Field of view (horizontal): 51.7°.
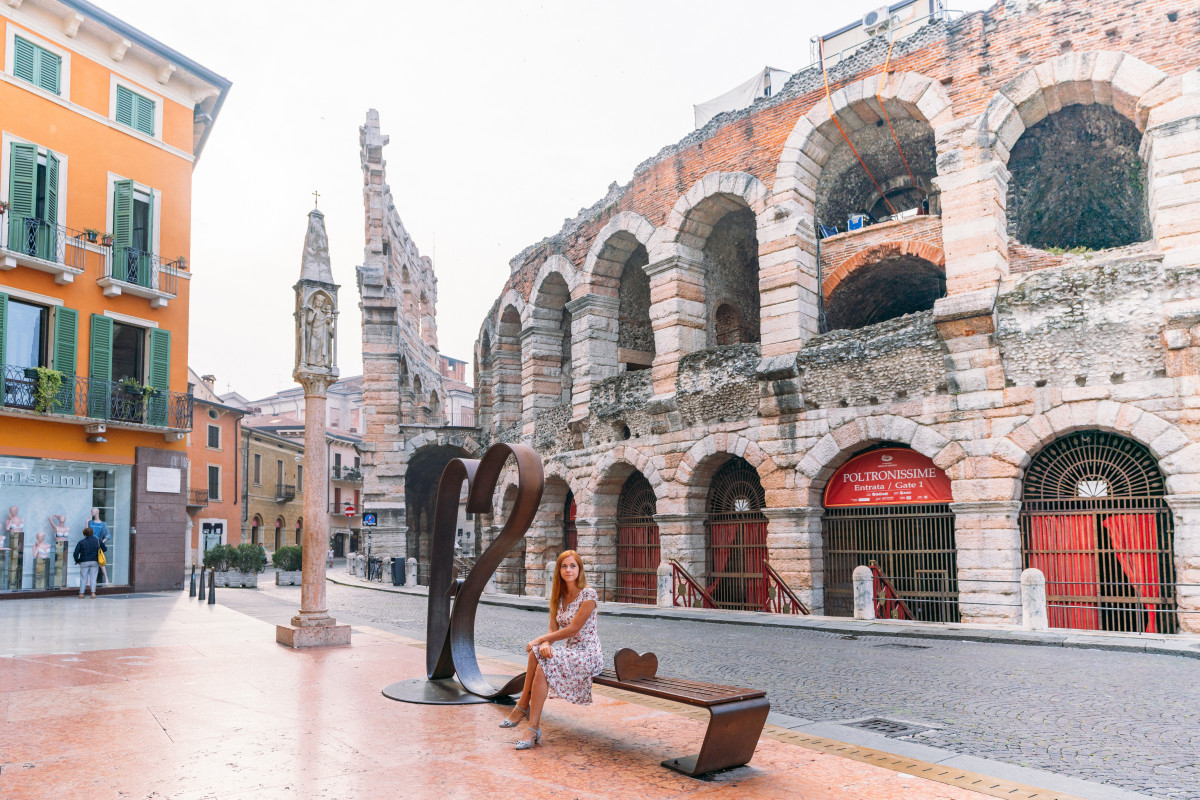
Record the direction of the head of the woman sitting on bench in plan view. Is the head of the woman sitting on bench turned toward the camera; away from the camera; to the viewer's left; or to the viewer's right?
toward the camera

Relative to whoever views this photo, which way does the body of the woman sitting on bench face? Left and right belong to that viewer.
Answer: facing the viewer and to the left of the viewer

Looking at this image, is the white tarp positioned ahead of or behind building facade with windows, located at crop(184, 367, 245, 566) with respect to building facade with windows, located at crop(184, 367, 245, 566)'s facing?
ahead

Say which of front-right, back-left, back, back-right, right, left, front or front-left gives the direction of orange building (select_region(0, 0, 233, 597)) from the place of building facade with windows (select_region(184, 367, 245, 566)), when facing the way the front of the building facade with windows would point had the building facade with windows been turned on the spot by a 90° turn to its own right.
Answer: front-left

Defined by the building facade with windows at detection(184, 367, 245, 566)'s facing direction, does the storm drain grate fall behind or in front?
in front

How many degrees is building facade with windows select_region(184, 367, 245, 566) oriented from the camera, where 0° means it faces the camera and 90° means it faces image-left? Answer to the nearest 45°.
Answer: approximately 315°

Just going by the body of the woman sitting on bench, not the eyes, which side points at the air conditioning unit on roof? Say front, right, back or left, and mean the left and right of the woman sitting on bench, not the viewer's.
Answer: back

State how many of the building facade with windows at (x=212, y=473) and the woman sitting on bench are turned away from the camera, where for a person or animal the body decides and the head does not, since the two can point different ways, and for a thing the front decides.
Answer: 0

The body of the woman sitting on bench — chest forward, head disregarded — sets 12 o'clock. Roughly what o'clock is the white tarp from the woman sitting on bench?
The white tarp is roughly at 5 o'clock from the woman sitting on bench.
